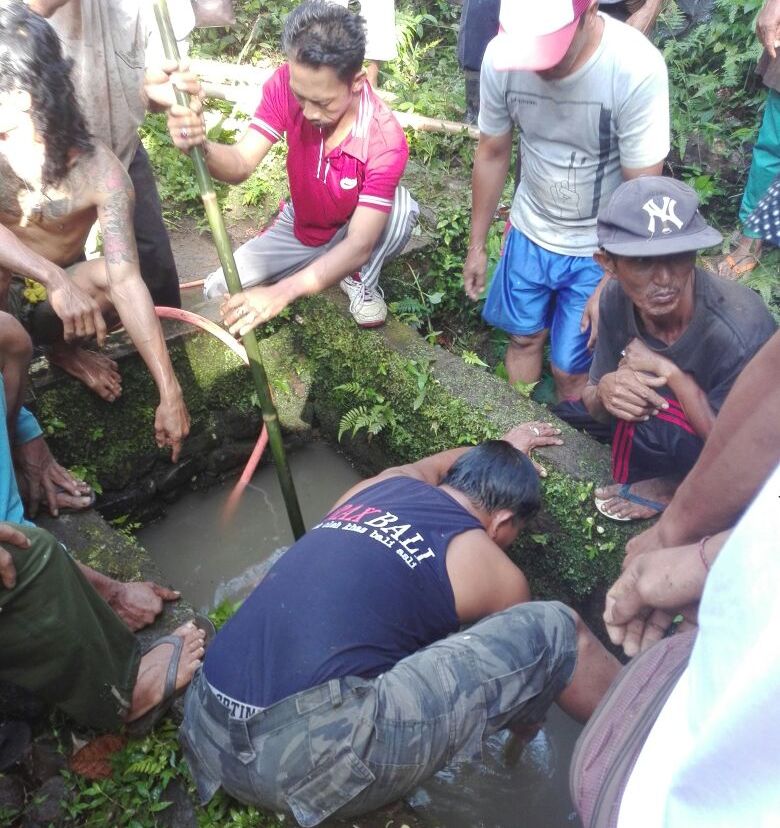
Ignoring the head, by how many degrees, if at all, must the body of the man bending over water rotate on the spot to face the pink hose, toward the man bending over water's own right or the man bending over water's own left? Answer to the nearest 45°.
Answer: approximately 45° to the man bending over water's own left

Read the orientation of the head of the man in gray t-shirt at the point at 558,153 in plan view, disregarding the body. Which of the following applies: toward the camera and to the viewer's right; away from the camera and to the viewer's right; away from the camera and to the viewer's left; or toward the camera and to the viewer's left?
toward the camera and to the viewer's left

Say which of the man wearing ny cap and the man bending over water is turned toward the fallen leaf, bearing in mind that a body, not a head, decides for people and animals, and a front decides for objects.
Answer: the man wearing ny cap

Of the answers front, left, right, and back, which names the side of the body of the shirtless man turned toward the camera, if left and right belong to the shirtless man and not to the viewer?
front

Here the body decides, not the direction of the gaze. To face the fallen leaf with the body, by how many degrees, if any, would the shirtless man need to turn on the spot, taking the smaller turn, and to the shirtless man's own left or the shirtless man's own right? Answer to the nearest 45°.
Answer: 0° — they already face it

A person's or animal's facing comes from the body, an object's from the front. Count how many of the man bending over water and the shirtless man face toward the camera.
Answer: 1

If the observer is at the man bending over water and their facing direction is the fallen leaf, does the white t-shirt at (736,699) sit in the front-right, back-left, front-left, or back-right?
back-left

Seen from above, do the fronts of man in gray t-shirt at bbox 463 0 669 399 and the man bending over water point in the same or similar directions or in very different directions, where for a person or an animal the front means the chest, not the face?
very different directions

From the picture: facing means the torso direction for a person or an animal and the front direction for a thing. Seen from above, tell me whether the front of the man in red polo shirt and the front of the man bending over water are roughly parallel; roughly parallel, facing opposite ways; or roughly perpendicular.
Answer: roughly parallel, facing opposite ways

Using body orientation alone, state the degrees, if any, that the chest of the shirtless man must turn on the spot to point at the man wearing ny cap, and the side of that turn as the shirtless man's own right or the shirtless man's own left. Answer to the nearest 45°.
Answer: approximately 45° to the shirtless man's own left

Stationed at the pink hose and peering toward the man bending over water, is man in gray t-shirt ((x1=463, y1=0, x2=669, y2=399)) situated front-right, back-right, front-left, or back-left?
front-left

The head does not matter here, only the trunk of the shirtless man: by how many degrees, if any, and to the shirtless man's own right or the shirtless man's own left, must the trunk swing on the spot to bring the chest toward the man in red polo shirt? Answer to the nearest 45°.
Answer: approximately 90° to the shirtless man's own left

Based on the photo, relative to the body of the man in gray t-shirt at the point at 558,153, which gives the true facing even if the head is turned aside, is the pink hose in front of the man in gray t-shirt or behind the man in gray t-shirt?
in front

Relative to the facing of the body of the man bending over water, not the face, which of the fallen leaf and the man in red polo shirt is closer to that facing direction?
the man in red polo shirt

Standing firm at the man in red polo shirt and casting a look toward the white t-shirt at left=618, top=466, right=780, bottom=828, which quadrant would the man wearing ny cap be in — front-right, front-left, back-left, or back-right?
front-left
